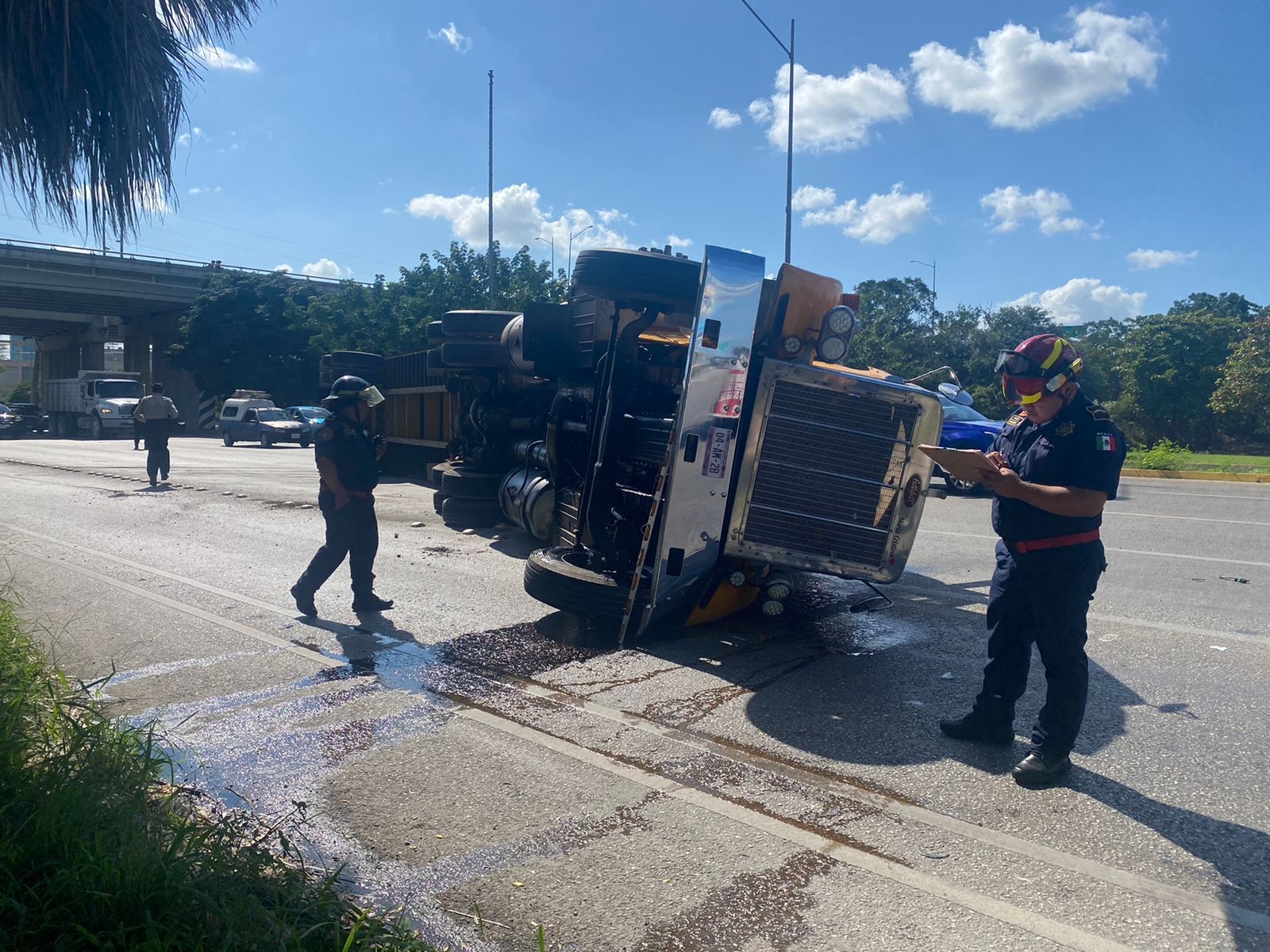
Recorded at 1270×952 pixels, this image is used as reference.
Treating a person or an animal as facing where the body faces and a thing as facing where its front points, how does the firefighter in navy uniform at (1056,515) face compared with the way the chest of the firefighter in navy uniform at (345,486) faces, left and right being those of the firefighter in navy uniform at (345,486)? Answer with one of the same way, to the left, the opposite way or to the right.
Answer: the opposite way

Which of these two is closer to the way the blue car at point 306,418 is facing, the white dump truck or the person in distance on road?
the person in distance on road

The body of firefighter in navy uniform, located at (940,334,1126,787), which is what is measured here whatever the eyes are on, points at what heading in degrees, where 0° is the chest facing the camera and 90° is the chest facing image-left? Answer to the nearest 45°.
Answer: approximately 45°

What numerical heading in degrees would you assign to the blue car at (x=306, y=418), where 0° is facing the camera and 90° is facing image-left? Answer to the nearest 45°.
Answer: approximately 315°

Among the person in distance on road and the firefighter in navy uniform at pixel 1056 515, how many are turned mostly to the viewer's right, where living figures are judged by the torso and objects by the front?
0

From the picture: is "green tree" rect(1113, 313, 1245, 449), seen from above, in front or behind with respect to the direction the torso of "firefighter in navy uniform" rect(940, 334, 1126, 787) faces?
behind

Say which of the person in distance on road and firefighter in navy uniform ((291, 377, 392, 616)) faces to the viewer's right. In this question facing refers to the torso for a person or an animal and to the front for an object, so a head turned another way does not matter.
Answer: the firefighter in navy uniform

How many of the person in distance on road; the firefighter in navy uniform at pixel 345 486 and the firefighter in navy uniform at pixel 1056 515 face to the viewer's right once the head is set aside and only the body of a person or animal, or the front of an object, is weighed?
1

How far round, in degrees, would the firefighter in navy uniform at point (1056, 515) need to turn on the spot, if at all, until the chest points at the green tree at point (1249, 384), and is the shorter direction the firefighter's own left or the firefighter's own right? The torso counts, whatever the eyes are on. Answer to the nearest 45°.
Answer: approximately 135° to the firefighter's own right

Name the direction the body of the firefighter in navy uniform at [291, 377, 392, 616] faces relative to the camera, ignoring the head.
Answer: to the viewer's right
